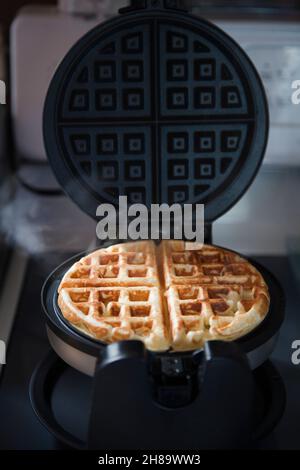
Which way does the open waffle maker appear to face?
toward the camera
